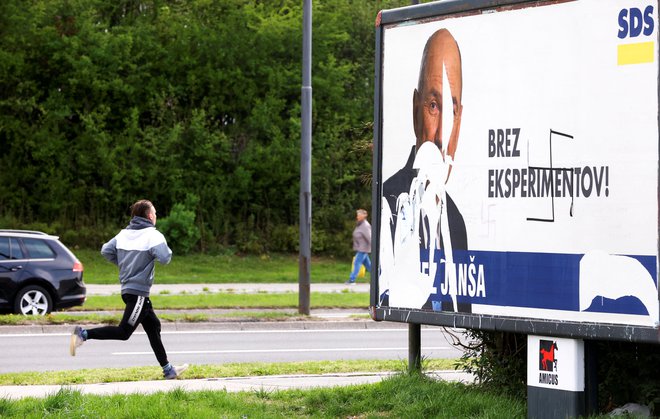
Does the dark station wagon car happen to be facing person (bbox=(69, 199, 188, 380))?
no

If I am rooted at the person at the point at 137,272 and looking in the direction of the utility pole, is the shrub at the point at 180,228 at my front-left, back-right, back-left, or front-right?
front-left

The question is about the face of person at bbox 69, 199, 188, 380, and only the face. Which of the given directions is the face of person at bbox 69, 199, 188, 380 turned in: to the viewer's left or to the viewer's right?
to the viewer's right

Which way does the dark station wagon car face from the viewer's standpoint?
to the viewer's left

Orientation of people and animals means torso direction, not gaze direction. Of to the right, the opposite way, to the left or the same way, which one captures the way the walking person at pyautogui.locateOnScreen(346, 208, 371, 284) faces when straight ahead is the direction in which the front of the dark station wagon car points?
the same way

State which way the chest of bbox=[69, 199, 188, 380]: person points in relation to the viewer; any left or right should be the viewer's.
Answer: facing away from the viewer and to the right of the viewer

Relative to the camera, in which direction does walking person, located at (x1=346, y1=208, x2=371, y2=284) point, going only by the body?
to the viewer's left
